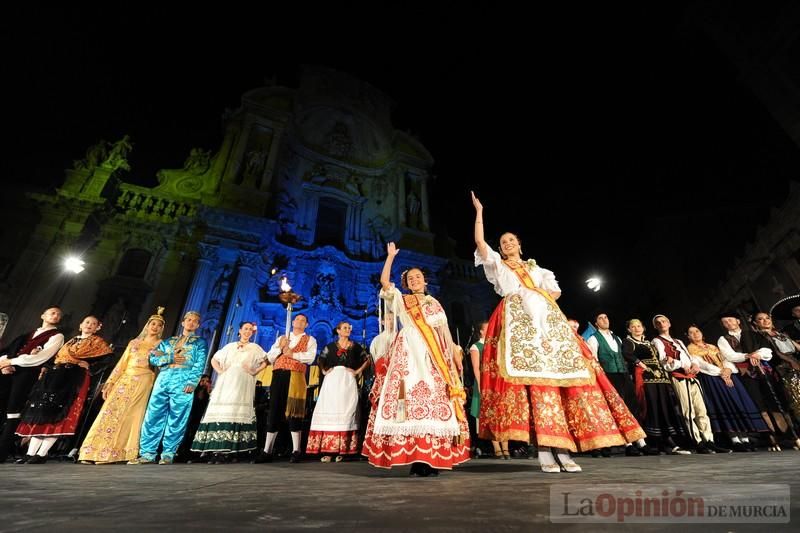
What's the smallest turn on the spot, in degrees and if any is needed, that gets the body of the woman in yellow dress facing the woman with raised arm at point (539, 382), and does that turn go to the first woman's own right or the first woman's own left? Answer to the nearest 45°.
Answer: approximately 45° to the first woman's own left

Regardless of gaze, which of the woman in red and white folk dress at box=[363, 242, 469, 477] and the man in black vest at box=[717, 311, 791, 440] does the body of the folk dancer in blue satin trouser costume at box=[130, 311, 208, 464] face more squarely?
the woman in red and white folk dress

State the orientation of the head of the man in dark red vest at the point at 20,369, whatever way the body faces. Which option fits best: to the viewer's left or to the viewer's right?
to the viewer's right

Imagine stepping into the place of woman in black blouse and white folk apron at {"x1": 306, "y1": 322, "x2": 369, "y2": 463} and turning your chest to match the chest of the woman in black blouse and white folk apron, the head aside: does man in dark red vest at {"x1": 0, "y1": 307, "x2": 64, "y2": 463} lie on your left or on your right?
on your right

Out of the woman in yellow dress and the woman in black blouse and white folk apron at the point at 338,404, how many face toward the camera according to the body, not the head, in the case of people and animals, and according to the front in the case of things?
2

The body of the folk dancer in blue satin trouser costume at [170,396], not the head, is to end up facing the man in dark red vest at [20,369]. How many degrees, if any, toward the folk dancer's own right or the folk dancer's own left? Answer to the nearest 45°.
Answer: approximately 90° to the folk dancer's own right

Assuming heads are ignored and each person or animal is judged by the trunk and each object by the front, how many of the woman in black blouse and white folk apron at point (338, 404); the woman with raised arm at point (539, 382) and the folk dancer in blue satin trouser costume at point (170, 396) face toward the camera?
3

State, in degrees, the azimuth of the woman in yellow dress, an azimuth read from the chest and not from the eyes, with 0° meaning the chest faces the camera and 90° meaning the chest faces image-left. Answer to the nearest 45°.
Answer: approximately 0°

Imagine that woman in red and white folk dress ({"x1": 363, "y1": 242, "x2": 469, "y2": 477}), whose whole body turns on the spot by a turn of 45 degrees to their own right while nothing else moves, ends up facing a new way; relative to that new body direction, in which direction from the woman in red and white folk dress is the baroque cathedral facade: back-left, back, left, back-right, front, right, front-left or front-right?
right
